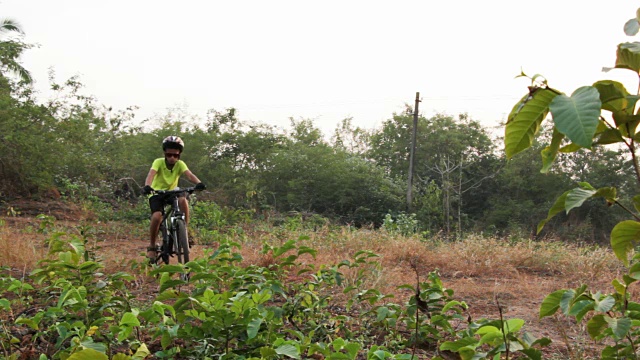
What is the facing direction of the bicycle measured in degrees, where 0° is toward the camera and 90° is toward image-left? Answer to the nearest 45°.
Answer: approximately 0°

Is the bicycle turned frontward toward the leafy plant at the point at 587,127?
yes

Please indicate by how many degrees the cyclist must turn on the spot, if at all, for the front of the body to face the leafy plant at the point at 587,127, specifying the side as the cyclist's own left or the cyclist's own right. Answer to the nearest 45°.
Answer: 0° — they already face it
